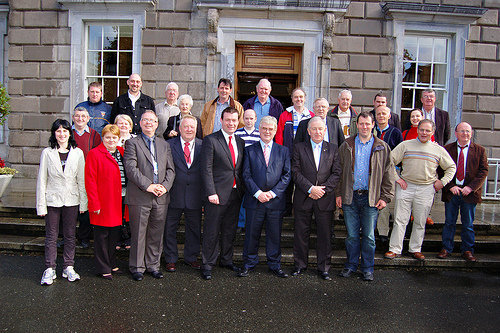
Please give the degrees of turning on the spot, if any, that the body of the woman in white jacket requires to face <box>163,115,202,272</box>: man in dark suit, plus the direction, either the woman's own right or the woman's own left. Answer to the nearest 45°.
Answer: approximately 90° to the woman's own left

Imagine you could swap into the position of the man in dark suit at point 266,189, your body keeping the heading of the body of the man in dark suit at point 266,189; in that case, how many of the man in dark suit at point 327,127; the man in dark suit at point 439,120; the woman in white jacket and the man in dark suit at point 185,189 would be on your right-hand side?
2

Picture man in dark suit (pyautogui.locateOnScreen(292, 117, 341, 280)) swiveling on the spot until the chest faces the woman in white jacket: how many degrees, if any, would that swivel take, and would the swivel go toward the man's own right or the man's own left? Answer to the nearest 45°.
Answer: approximately 90° to the man's own right

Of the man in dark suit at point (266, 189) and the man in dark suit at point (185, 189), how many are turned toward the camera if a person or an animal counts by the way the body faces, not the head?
2

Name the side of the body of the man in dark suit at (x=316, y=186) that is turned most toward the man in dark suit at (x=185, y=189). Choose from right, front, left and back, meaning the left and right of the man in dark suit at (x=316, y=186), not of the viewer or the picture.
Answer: right

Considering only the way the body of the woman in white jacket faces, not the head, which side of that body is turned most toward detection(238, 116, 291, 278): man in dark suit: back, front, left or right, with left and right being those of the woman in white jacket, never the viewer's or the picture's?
left

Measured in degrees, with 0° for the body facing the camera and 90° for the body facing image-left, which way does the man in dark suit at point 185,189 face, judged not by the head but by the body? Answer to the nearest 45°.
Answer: approximately 0°

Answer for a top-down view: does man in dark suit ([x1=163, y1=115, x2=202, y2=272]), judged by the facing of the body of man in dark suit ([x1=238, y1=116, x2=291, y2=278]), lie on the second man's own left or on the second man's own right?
on the second man's own right

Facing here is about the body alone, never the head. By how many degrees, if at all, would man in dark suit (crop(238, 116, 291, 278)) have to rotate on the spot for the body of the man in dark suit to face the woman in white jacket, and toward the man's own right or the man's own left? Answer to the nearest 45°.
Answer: approximately 90° to the man's own right
